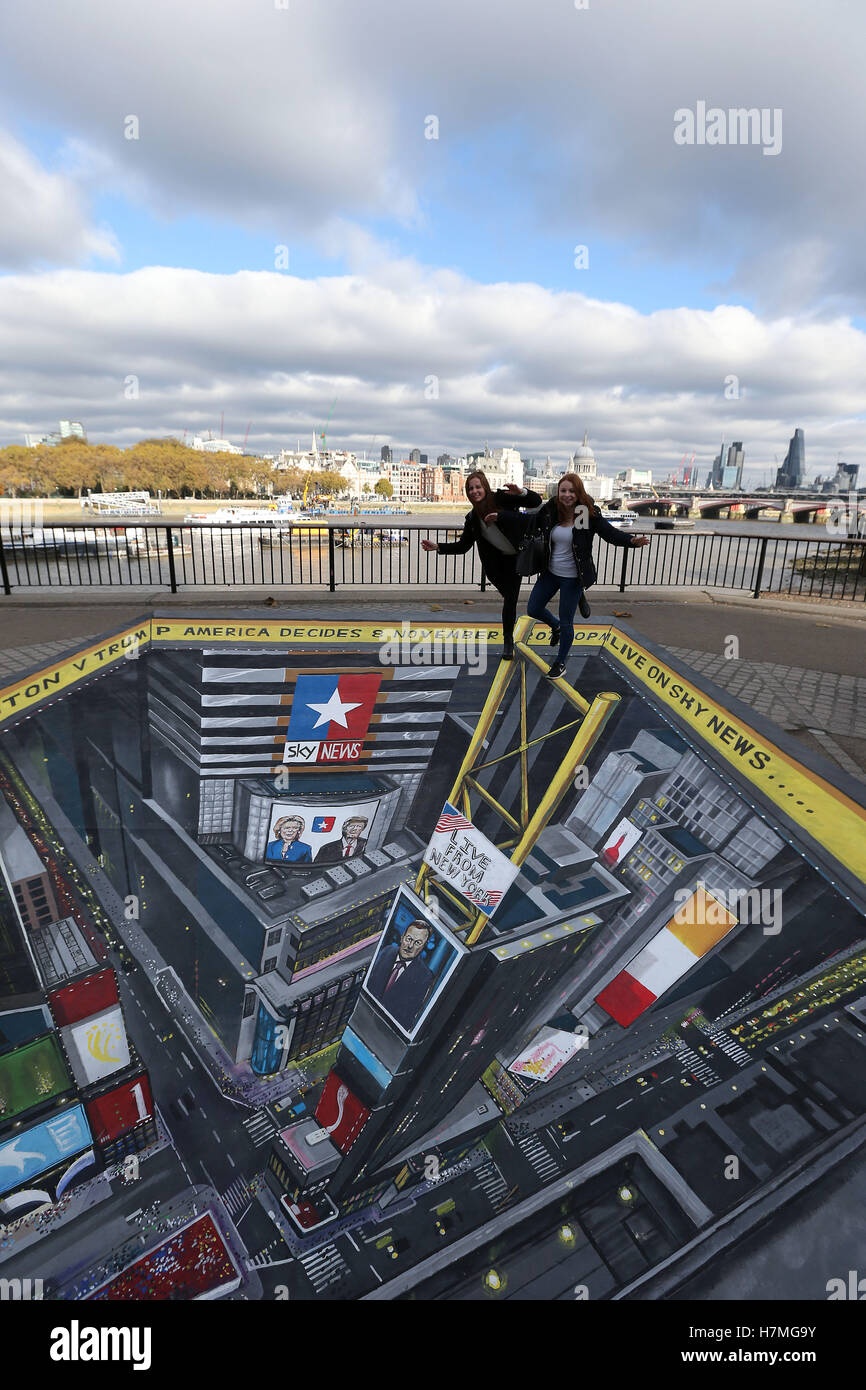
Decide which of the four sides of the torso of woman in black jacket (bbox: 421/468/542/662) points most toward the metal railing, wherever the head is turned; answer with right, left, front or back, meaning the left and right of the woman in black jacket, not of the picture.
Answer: back

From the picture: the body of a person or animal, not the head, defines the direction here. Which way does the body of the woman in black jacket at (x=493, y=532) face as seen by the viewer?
toward the camera

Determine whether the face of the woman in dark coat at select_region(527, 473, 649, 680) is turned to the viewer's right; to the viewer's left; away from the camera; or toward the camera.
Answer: toward the camera
